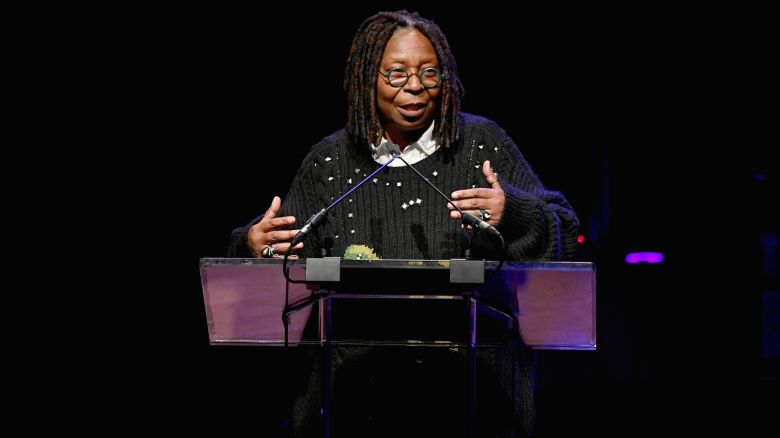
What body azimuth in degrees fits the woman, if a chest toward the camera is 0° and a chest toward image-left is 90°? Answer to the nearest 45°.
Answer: approximately 0°
